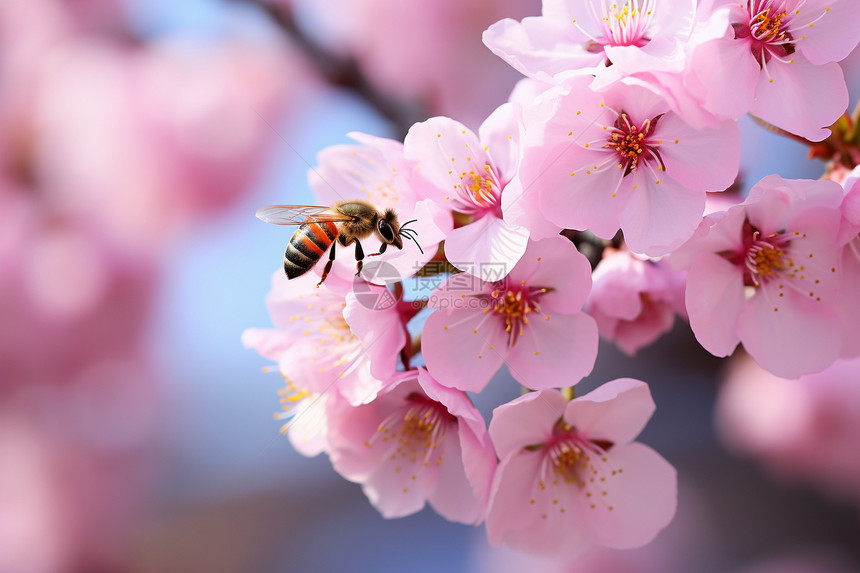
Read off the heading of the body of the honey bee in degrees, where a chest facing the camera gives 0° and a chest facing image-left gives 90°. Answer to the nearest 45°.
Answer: approximately 270°

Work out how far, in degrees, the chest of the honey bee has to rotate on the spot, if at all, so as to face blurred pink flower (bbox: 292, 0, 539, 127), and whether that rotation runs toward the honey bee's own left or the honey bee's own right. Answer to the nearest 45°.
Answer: approximately 90° to the honey bee's own left

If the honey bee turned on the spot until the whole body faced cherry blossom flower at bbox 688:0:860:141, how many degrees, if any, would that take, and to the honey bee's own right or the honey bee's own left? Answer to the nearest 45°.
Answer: approximately 45° to the honey bee's own right
